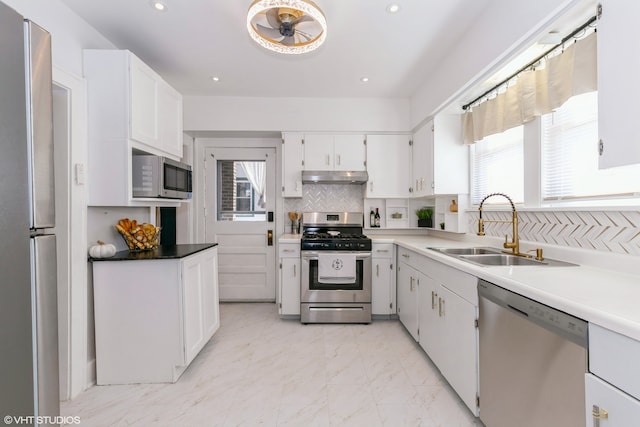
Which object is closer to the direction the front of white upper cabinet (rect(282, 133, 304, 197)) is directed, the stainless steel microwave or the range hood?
the stainless steel microwave

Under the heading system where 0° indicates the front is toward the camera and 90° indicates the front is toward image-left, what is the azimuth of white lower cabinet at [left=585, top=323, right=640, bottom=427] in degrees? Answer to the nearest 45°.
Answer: approximately 45°

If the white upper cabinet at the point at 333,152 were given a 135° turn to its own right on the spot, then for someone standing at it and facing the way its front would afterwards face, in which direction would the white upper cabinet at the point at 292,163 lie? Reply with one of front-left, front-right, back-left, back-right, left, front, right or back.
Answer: front-left

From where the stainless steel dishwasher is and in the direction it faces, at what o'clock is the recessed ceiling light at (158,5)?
The recessed ceiling light is roughly at 1 o'clock from the stainless steel dishwasher.

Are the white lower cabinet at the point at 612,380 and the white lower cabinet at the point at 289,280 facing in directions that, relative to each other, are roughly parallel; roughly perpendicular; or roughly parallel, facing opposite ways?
roughly perpendicular
